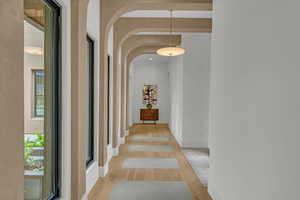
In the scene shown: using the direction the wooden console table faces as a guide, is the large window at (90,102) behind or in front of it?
in front

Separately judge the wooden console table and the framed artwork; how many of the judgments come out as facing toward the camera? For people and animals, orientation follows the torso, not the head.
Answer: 2

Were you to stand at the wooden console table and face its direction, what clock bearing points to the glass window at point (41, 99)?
The glass window is roughly at 12 o'clock from the wooden console table.

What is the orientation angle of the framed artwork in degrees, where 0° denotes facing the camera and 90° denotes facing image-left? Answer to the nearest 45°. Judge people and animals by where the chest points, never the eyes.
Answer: approximately 0°

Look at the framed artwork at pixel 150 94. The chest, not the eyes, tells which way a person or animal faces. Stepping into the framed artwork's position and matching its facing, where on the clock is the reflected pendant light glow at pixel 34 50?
The reflected pendant light glow is roughly at 12 o'clock from the framed artwork.

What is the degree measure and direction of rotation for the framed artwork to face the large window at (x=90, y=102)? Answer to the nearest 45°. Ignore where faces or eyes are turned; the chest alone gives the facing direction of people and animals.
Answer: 0° — it already faces it

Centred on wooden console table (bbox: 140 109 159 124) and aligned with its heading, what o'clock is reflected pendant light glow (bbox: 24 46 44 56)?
The reflected pendant light glow is roughly at 12 o'clock from the wooden console table.

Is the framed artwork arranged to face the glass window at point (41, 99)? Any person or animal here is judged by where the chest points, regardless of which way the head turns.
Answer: yes

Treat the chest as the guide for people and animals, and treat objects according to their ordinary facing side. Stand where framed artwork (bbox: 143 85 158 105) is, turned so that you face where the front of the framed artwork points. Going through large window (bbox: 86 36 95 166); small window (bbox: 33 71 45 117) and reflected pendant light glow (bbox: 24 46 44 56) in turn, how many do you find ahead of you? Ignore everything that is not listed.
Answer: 3

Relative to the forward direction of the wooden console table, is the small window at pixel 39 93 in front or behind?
in front

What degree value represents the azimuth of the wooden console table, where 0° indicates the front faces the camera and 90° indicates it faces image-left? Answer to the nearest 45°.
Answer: approximately 0°
